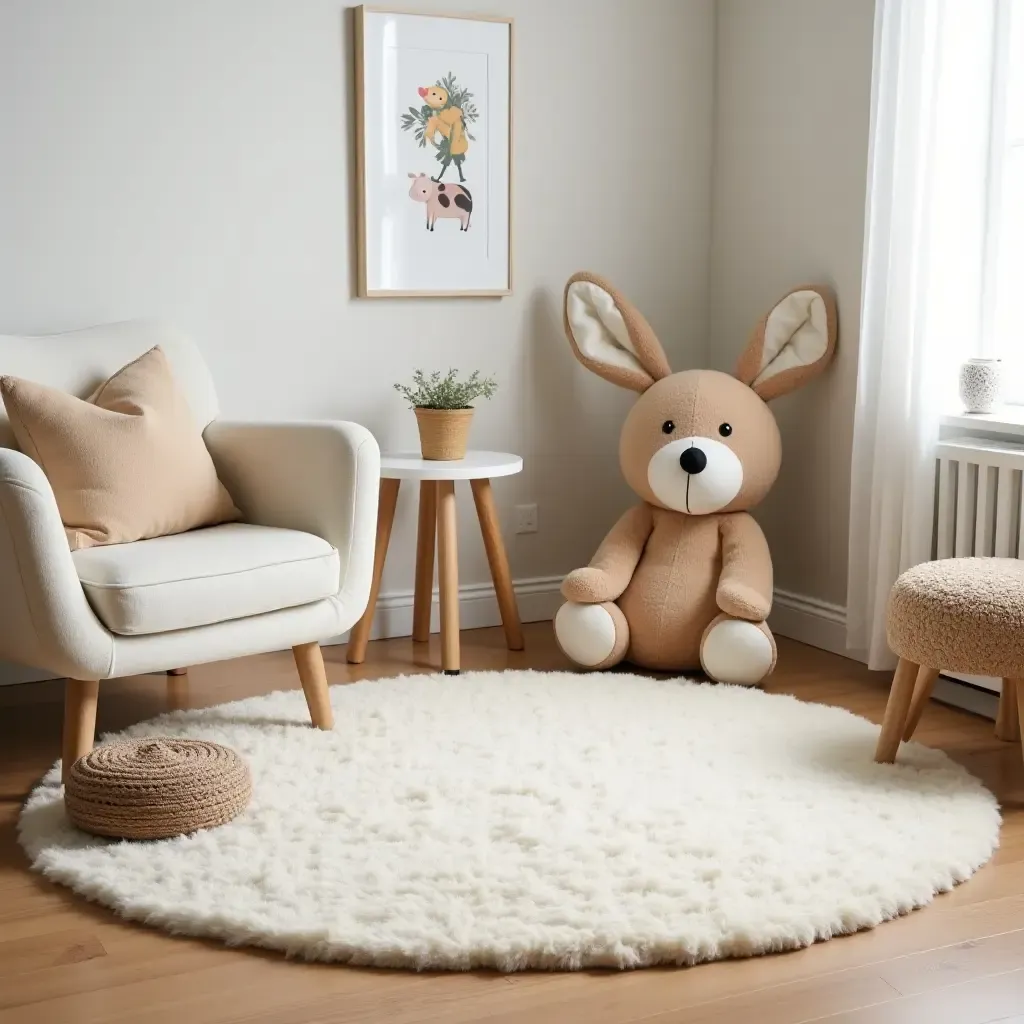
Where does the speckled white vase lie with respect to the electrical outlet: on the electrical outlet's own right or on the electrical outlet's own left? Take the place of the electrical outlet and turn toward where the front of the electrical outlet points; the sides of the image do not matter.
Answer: on the electrical outlet's own left

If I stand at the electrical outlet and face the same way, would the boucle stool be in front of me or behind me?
in front

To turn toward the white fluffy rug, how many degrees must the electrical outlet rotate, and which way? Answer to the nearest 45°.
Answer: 0° — it already faces it

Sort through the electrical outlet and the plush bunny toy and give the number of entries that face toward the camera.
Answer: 2

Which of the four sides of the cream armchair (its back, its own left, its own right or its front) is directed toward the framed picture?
left

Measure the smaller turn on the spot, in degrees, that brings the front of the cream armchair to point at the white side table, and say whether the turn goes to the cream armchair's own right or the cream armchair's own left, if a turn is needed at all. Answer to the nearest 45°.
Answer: approximately 90° to the cream armchair's own left

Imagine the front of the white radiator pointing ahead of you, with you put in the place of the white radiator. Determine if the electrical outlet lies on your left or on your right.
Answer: on your right

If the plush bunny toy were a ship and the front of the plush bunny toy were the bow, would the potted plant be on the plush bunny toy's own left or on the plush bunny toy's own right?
on the plush bunny toy's own right

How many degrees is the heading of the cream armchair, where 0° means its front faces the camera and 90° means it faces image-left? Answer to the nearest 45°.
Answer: approximately 315°

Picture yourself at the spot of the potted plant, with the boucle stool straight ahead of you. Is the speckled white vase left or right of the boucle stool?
left

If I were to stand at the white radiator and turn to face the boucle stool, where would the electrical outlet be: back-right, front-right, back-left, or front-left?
back-right

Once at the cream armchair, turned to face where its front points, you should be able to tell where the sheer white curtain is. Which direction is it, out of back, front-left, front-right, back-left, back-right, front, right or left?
front-left

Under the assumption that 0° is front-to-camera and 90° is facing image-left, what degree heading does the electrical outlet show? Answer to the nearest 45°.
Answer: approximately 0°
